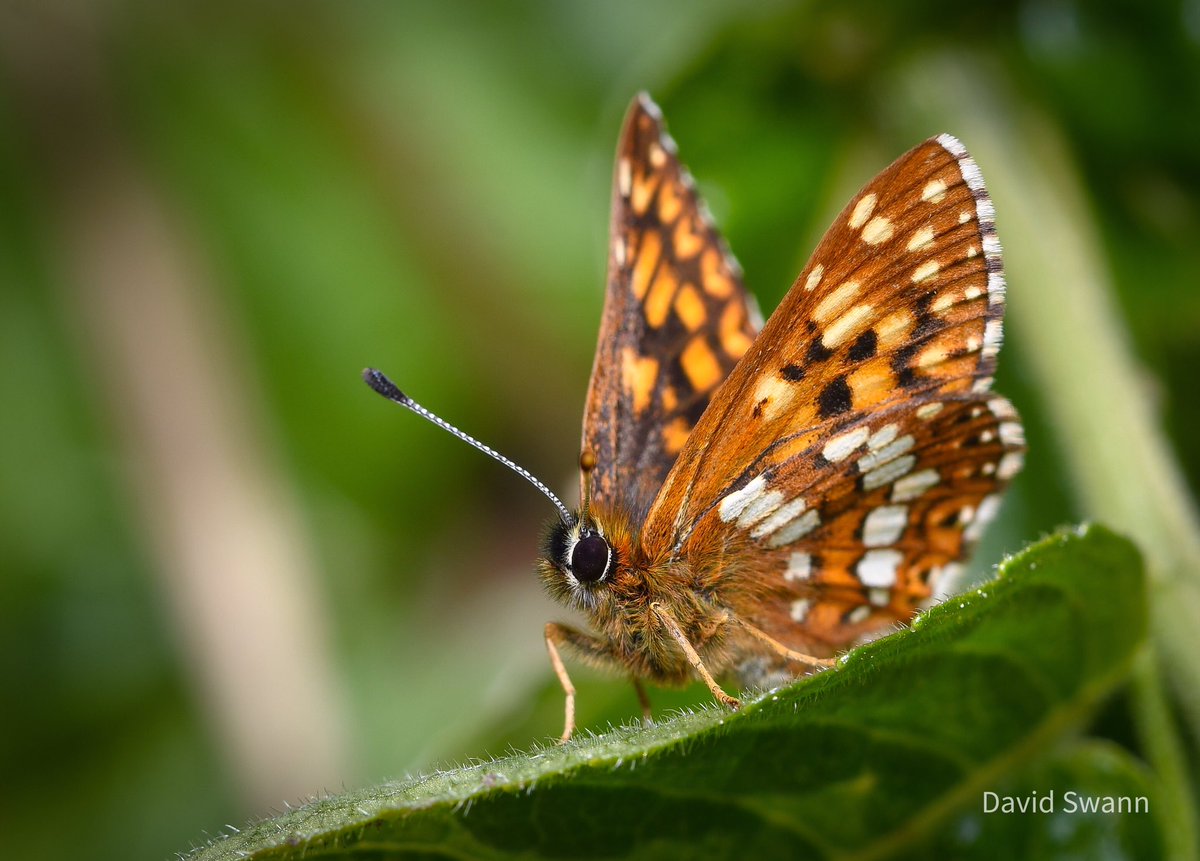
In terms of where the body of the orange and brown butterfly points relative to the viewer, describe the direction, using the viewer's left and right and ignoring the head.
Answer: facing the viewer and to the left of the viewer
